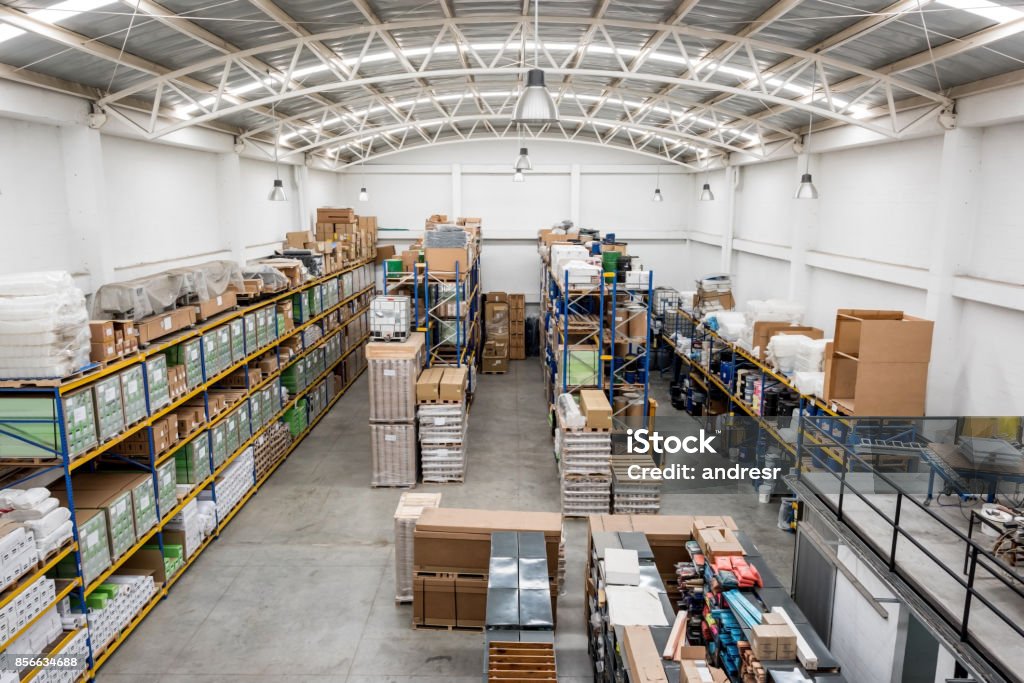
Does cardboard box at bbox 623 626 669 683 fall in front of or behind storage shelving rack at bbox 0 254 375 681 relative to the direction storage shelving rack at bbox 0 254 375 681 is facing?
in front

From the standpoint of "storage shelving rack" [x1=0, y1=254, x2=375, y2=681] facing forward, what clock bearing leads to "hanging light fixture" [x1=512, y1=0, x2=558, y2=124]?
The hanging light fixture is roughly at 12 o'clock from the storage shelving rack.

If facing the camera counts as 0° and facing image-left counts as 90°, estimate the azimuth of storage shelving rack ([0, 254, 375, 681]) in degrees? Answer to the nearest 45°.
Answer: approximately 315°

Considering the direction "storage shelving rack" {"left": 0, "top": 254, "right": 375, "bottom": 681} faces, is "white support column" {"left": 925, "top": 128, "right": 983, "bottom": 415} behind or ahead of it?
ahead

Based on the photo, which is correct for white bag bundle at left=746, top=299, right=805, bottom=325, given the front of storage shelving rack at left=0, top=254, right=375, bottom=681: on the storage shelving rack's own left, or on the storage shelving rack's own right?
on the storage shelving rack's own left

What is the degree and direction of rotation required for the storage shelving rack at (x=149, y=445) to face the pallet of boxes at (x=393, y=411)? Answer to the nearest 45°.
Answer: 0° — it already faces it

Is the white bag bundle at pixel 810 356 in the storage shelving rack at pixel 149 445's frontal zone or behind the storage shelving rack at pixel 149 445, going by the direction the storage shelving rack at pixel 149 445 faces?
frontal zone
